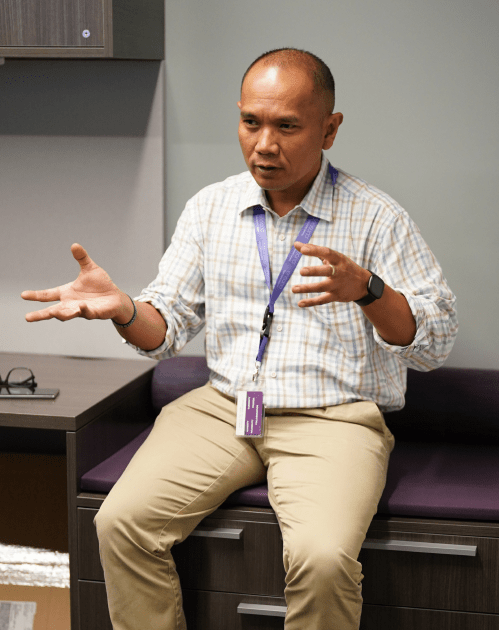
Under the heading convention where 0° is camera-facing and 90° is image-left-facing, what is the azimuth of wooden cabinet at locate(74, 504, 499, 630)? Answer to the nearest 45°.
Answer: approximately 0°
